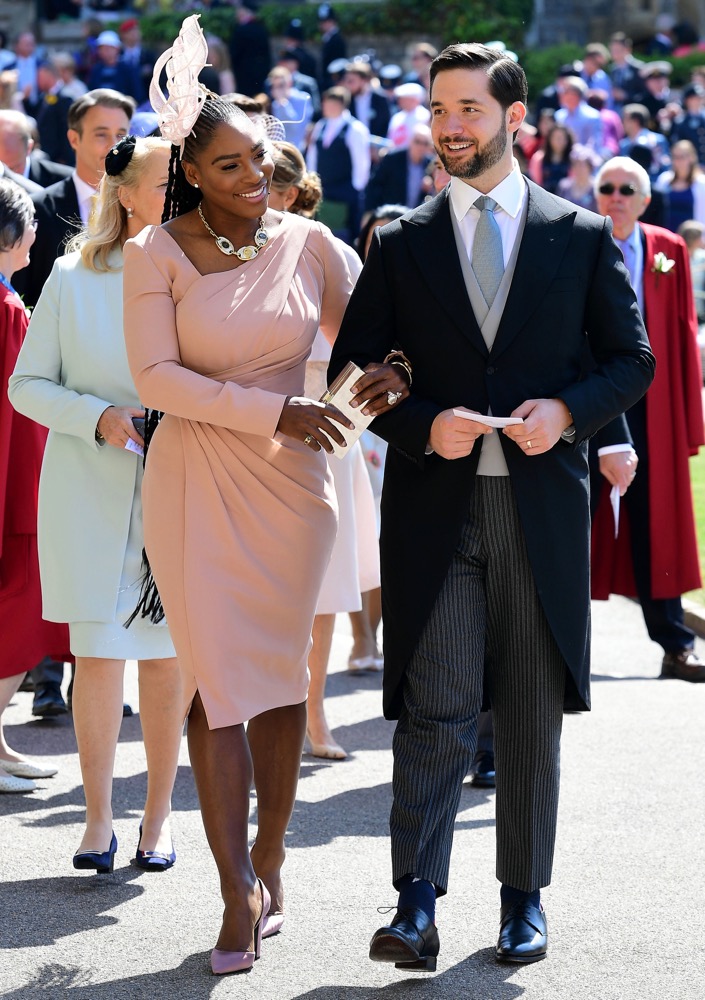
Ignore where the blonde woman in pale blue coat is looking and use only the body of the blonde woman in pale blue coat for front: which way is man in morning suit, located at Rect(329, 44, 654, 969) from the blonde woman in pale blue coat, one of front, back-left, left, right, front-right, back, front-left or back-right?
front

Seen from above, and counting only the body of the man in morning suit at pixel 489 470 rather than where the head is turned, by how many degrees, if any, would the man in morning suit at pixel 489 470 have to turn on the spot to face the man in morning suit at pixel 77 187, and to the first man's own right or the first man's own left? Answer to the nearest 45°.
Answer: approximately 135° to the first man's own right

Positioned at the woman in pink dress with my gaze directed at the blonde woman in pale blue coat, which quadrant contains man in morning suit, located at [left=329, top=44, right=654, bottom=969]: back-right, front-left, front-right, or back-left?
back-right

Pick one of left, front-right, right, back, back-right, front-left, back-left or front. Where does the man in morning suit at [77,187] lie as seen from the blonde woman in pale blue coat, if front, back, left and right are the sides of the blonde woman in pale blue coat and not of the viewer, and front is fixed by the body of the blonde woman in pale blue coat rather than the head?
back-left

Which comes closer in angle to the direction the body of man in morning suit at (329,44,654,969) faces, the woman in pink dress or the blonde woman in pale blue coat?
the woman in pink dress

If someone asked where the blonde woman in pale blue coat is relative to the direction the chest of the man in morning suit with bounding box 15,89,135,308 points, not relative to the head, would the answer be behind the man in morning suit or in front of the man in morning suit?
in front

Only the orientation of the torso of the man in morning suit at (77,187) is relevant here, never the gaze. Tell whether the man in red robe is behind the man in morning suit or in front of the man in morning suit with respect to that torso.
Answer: in front

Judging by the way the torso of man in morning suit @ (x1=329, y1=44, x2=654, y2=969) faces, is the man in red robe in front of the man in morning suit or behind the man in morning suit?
behind

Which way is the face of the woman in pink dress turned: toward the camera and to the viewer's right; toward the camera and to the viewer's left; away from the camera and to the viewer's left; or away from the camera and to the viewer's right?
toward the camera and to the viewer's right

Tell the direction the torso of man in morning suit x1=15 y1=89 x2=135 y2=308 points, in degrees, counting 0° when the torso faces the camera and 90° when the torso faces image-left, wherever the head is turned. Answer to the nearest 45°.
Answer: approximately 315°

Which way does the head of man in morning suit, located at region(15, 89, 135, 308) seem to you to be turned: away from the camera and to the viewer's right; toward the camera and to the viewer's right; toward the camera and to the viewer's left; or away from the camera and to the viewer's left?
toward the camera and to the viewer's right

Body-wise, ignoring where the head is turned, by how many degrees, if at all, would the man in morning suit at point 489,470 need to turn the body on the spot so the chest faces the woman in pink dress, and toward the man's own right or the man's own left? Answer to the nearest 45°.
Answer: approximately 90° to the man's own right

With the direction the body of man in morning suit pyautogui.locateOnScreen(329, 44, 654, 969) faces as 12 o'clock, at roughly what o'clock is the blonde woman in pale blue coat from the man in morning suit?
The blonde woman in pale blue coat is roughly at 4 o'clock from the man in morning suit.

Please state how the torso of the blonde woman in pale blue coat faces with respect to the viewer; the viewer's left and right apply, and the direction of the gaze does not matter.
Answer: facing the viewer and to the right of the viewer

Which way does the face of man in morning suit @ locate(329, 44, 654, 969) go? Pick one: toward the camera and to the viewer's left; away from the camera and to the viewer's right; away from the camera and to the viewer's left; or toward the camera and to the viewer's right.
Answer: toward the camera and to the viewer's left

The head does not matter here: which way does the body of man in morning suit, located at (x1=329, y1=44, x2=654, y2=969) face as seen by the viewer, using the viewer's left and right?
facing the viewer
